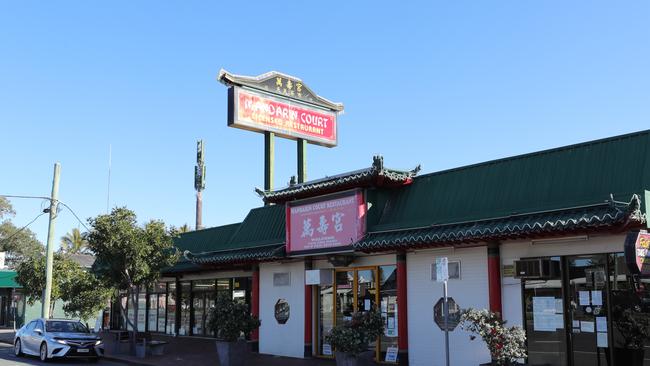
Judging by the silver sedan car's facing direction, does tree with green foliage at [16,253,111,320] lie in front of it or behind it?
behind

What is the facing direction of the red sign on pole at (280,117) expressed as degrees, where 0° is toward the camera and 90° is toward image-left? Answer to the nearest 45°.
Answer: approximately 315°

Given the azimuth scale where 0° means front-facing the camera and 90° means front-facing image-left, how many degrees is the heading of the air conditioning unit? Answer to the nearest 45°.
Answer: approximately 45°

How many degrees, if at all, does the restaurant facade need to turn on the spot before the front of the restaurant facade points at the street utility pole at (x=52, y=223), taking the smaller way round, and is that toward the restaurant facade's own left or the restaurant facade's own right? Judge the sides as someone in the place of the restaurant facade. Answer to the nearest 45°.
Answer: approximately 90° to the restaurant facade's own right
